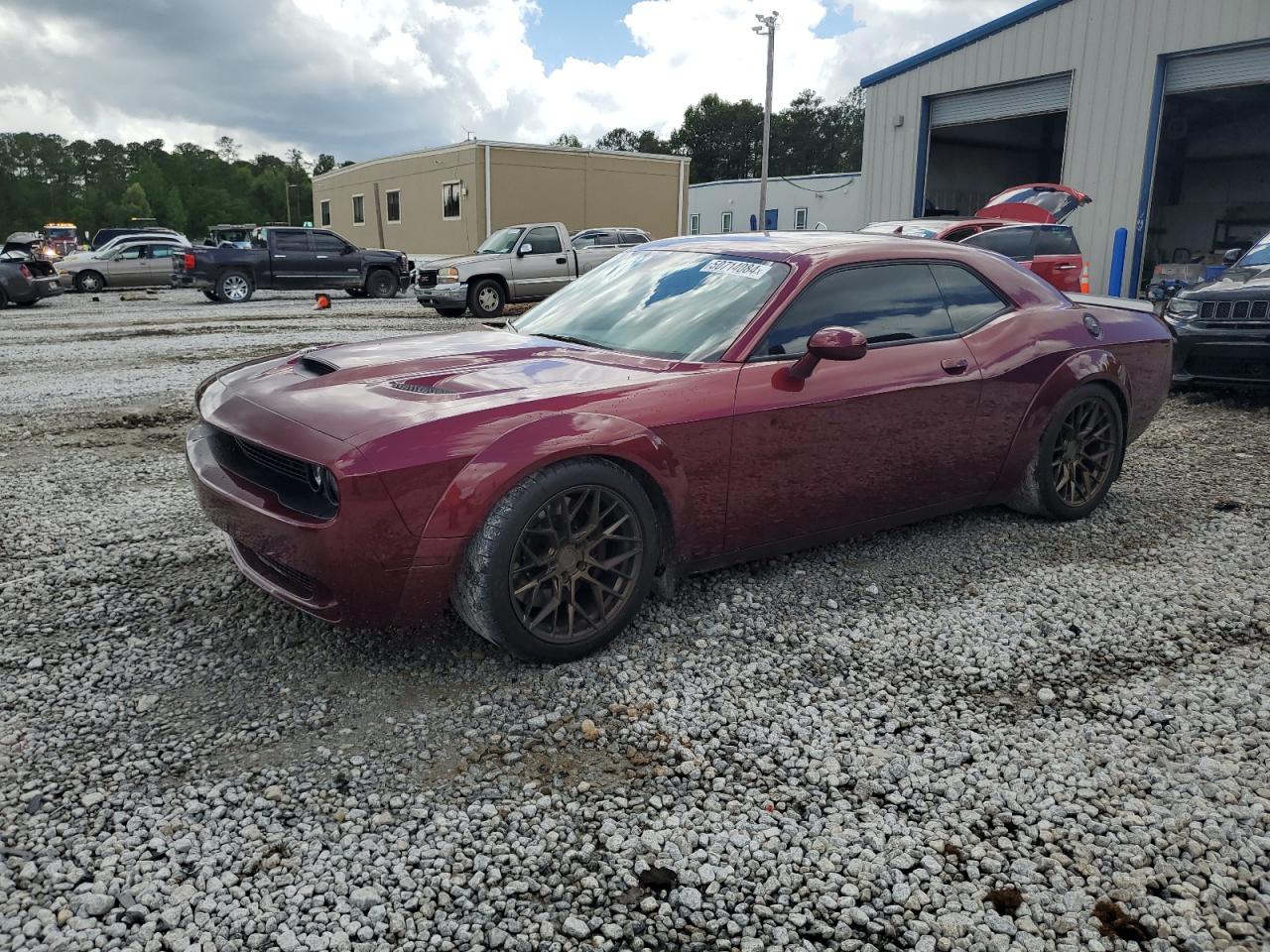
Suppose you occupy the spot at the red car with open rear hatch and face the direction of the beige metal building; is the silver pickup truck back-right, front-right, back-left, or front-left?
front-left

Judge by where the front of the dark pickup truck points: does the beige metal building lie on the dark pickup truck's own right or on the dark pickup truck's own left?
on the dark pickup truck's own left

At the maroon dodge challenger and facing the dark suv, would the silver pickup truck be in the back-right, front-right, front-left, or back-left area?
front-left

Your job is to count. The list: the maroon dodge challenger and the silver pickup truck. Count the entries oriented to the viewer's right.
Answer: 0

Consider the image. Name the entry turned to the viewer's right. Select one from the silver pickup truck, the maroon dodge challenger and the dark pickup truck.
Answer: the dark pickup truck

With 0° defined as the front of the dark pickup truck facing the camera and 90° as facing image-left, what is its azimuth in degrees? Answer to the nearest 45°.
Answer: approximately 270°

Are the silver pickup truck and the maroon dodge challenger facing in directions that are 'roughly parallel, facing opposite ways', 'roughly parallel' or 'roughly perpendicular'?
roughly parallel

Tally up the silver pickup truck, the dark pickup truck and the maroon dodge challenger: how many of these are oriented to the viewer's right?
1

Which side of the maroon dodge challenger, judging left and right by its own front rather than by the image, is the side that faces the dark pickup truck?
right

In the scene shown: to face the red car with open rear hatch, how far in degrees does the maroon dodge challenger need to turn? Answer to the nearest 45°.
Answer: approximately 180°

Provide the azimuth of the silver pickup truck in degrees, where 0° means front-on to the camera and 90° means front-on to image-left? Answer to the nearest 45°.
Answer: approximately 45°

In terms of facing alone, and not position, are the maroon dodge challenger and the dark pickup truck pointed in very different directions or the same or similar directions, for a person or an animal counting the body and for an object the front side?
very different directions

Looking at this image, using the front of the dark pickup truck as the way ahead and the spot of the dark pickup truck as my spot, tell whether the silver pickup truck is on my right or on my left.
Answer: on my right

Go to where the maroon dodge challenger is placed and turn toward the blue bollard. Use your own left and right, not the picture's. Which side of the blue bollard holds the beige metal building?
left

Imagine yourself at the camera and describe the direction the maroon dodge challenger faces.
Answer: facing the viewer and to the left of the viewer

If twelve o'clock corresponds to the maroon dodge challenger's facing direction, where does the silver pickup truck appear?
The silver pickup truck is roughly at 4 o'clock from the maroon dodge challenger.
